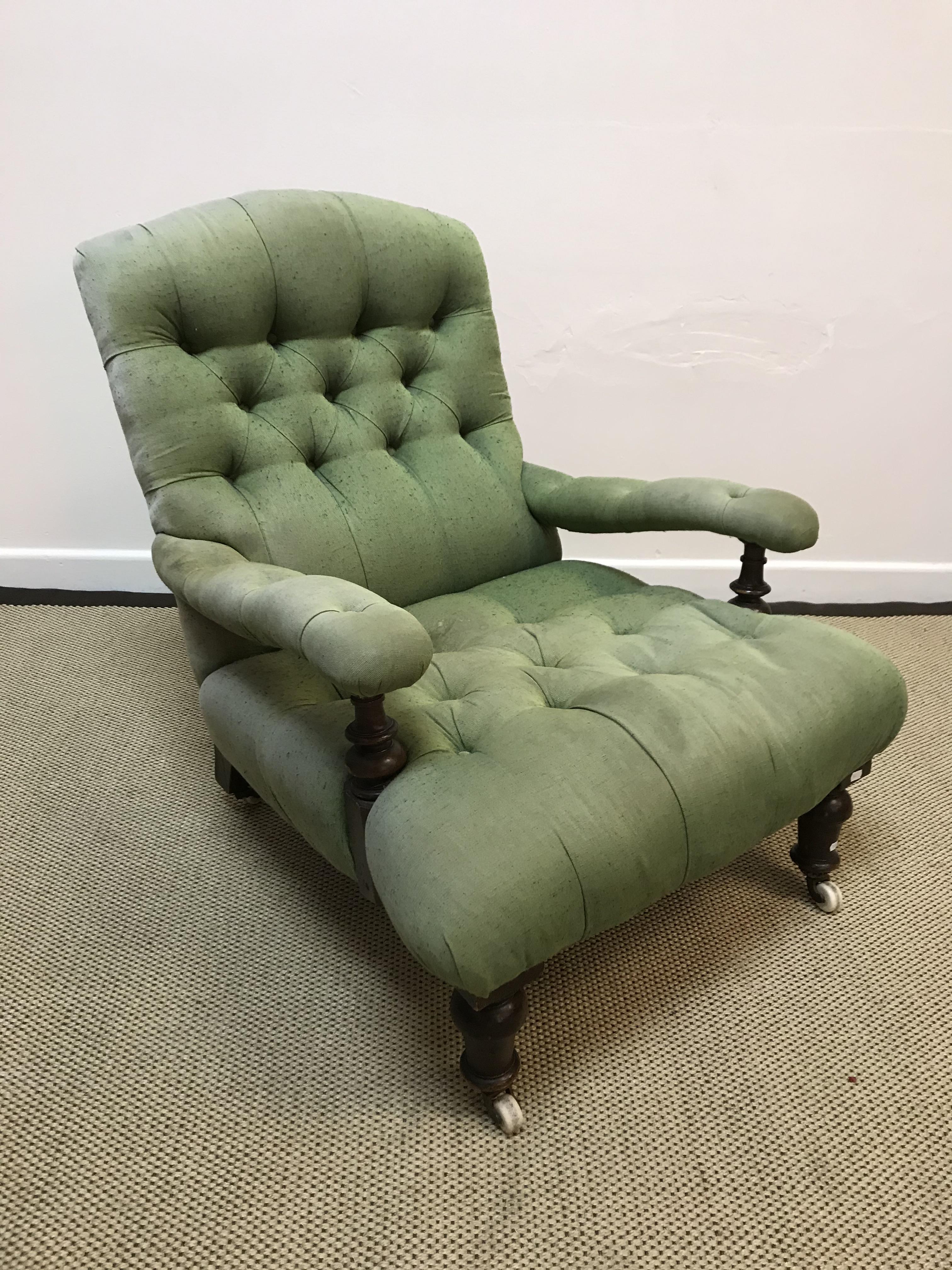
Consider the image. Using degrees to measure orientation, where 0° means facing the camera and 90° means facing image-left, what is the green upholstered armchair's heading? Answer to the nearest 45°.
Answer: approximately 315°
